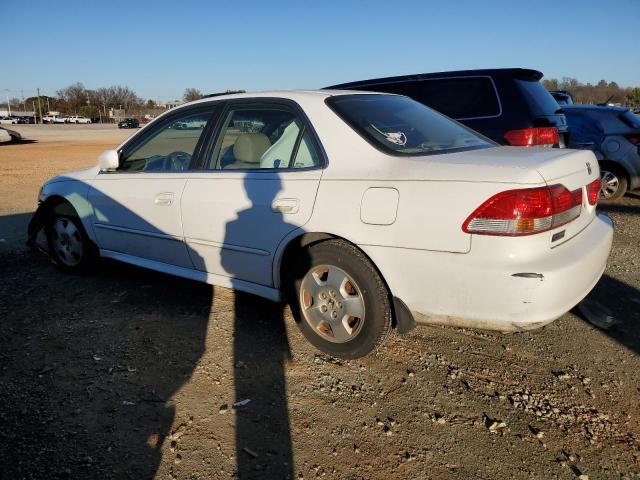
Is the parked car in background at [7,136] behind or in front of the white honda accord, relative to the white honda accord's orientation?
in front

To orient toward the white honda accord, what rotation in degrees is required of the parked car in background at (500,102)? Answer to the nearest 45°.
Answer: approximately 135° to its left

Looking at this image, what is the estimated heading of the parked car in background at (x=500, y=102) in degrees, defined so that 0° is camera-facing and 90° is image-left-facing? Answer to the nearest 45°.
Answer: approximately 135°

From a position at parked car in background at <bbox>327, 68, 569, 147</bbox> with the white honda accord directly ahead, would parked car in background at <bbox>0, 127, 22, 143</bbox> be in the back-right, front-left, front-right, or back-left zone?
back-right

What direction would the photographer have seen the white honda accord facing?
facing away from the viewer and to the left of the viewer

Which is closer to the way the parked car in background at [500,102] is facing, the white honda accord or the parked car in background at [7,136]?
the parked car in background

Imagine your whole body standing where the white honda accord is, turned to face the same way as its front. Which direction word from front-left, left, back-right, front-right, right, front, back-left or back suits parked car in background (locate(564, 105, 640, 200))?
right

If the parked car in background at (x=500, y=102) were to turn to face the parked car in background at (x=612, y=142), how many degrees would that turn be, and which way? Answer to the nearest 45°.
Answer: approximately 90° to its right

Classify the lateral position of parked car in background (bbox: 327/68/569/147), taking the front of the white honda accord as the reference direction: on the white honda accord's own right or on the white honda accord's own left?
on the white honda accord's own right
